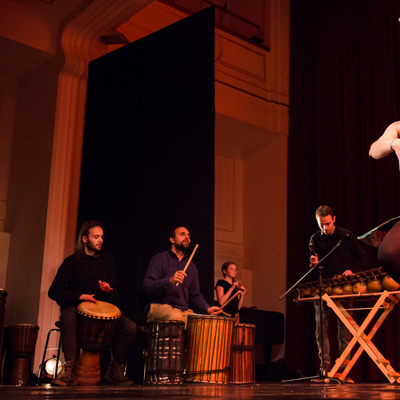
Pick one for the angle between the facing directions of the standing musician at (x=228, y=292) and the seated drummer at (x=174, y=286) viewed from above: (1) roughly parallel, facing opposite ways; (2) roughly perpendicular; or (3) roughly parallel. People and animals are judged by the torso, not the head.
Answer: roughly parallel

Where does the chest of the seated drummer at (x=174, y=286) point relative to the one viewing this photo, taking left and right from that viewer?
facing the viewer and to the right of the viewer

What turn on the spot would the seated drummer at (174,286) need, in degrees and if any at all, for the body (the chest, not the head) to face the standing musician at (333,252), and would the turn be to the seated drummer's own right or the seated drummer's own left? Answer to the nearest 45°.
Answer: approximately 45° to the seated drummer's own left

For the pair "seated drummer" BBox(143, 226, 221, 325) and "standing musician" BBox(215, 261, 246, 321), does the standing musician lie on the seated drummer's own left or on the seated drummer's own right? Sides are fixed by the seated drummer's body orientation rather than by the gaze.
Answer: on the seated drummer's own left

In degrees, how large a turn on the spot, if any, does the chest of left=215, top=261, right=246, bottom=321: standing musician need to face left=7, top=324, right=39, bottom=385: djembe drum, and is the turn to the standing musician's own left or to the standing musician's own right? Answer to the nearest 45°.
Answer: approximately 90° to the standing musician's own right

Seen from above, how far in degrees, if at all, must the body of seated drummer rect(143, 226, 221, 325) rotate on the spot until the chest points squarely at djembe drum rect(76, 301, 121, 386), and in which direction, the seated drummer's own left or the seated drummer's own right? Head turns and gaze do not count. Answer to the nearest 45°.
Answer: approximately 90° to the seated drummer's own right

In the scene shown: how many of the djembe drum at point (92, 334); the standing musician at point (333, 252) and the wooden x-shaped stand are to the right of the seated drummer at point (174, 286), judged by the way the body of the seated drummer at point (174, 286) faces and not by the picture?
1

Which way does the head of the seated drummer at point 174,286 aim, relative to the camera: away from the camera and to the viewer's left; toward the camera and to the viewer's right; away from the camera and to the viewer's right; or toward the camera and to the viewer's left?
toward the camera and to the viewer's right

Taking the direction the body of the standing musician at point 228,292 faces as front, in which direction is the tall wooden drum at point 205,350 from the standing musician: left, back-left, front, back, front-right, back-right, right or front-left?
front-right

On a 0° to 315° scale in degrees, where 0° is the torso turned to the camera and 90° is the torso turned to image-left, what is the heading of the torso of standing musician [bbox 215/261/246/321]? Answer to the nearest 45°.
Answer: approximately 315°

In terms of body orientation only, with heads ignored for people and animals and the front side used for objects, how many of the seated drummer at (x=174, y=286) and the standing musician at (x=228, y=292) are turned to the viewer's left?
0

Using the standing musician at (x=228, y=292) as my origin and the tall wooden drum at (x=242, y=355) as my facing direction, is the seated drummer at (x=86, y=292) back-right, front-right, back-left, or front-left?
front-right

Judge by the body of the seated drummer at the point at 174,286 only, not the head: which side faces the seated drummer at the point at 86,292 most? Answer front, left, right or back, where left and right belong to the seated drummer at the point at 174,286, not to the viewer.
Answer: right

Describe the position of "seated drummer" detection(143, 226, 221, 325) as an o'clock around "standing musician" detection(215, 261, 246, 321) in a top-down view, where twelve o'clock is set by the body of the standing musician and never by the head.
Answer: The seated drummer is roughly at 2 o'clock from the standing musician.

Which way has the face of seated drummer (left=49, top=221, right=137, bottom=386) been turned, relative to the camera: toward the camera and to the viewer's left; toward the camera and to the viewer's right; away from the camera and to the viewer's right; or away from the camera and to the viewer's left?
toward the camera and to the viewer's right
